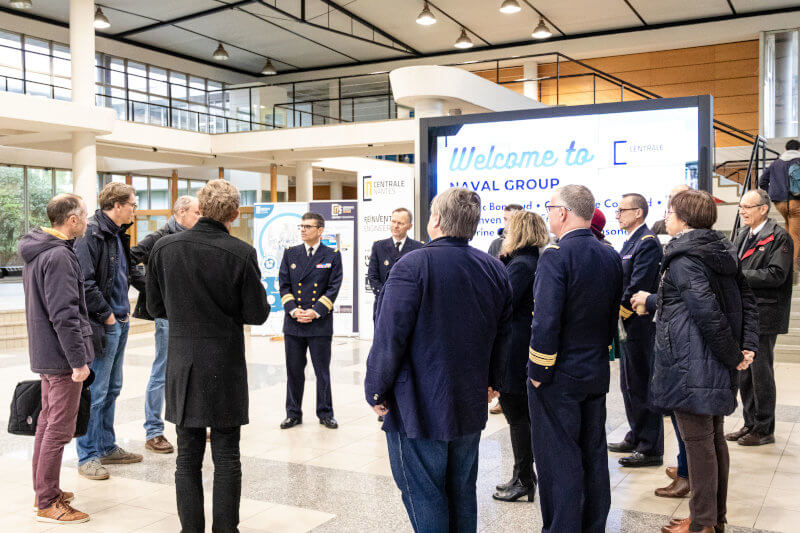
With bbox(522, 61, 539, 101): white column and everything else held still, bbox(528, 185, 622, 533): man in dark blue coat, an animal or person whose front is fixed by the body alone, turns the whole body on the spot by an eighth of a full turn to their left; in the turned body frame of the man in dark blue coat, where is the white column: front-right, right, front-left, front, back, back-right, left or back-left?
right

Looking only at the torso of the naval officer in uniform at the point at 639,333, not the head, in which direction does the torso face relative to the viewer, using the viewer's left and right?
facing to the left of the viewer

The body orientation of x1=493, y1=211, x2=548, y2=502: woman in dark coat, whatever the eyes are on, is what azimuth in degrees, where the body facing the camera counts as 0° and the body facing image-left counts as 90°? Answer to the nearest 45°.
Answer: approximately 90°

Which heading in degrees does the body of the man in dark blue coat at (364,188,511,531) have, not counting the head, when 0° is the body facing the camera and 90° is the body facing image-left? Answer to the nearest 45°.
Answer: approximately 135°

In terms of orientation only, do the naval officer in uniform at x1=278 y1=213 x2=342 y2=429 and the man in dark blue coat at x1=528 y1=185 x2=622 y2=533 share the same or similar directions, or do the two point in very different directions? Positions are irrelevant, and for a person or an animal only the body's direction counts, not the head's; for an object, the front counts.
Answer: very different directions

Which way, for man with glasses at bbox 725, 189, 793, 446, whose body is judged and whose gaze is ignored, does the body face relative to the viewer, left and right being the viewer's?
facing the viewer and to the left of the viewer

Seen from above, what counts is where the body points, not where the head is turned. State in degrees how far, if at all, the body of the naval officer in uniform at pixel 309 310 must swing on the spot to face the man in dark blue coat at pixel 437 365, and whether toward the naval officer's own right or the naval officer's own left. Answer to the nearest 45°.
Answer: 0° — they already face them

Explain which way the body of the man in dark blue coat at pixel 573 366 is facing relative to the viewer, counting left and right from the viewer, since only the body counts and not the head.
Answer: facing away from the viewer and to the left of the viewer

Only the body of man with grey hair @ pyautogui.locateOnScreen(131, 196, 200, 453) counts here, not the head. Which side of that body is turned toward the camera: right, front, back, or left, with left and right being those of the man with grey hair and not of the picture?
right

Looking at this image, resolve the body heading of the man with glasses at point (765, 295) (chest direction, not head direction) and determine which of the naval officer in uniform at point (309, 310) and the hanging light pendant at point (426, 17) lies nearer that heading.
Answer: the naval officer in uniform

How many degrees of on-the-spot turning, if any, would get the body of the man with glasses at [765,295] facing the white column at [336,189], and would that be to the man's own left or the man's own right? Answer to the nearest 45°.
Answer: approximately 90° to the man's own right

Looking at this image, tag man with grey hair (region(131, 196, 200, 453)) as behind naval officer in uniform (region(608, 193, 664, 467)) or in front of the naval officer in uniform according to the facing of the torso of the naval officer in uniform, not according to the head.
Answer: in front

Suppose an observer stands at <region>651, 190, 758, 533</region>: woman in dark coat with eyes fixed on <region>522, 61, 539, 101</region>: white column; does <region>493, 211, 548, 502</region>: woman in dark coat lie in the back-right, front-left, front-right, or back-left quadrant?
front-left

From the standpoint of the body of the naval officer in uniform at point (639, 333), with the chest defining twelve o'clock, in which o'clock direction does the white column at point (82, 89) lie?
The white column is roughly at 1 o'clock from the naval officer in uniform.

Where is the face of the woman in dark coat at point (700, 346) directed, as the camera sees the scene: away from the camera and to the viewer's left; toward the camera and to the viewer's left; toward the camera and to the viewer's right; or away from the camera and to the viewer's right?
away from the camera and to the viewer's left

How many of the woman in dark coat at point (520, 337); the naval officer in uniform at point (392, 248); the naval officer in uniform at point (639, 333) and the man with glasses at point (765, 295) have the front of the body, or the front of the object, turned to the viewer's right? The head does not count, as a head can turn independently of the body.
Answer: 0

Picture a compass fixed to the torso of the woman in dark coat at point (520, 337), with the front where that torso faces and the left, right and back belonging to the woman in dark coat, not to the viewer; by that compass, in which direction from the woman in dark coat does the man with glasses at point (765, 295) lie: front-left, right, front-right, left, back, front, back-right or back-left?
back-right

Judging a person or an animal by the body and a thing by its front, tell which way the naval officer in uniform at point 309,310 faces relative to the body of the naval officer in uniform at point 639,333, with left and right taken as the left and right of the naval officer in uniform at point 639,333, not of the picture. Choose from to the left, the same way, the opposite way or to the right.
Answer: to the left

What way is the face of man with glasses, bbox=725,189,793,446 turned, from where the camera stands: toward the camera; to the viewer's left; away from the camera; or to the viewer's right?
to the viewer's left

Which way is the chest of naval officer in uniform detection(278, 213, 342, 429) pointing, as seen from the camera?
toward the camera
